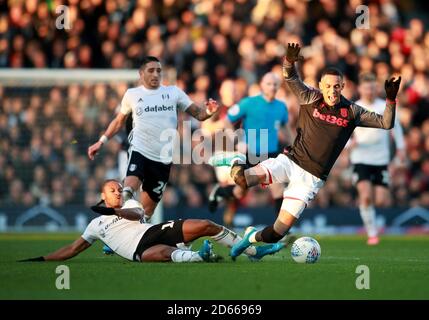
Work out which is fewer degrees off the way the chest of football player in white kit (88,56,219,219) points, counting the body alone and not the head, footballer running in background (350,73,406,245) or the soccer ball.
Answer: the soccer ball

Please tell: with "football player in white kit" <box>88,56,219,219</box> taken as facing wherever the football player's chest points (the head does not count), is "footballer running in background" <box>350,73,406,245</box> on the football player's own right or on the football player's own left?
on the football player's own left

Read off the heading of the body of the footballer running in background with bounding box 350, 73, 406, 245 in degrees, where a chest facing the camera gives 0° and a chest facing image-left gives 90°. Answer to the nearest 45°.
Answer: approximately 0°

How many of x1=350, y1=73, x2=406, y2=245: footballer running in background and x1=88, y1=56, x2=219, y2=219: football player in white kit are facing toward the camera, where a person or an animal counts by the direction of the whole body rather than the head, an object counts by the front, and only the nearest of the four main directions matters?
2

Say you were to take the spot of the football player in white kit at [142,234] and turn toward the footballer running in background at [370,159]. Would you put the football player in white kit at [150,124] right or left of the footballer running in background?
left

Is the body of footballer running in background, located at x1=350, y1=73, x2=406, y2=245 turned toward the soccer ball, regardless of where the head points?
yes

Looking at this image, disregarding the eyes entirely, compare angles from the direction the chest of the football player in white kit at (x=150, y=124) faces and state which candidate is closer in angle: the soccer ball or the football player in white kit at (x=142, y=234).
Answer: the football player in white kit

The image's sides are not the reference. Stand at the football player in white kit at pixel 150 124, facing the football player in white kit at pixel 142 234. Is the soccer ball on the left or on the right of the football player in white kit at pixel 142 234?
left

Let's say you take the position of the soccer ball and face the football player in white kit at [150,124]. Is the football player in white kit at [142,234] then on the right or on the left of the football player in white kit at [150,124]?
left
